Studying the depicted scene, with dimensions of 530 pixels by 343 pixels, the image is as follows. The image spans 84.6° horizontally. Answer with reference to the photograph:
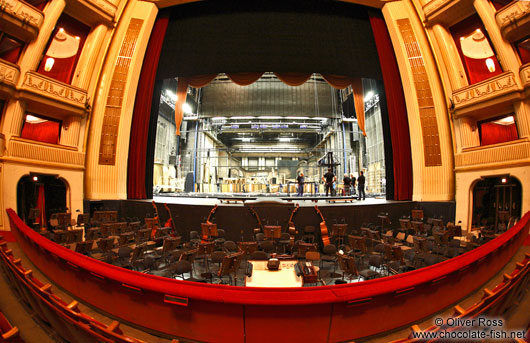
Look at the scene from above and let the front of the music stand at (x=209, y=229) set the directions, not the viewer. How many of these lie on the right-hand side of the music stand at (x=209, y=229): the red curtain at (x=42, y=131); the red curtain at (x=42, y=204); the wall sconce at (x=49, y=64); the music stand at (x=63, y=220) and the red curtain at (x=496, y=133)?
1

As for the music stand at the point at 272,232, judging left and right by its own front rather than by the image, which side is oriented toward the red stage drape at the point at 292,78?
front

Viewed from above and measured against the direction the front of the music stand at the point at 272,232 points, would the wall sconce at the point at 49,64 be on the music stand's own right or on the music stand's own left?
on the music stand's own left

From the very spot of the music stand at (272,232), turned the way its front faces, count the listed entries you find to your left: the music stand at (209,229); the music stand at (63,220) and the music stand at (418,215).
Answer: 2

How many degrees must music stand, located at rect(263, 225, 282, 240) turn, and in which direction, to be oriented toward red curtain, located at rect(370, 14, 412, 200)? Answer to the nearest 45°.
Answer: approximately 45° to its right

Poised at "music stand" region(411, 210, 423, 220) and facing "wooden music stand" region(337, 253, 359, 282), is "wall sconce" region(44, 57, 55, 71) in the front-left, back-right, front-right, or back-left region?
front-right

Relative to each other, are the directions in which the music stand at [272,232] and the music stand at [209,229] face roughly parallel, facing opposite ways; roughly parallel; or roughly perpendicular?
roughly parallel

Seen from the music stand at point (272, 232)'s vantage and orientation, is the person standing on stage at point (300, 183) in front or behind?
in front

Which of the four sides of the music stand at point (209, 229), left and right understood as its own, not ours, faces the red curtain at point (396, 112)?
right

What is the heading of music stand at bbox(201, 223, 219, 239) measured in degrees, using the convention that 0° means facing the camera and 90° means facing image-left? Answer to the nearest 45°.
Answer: approximately 180°

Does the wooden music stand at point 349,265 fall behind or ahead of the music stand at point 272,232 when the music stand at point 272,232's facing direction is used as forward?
behind

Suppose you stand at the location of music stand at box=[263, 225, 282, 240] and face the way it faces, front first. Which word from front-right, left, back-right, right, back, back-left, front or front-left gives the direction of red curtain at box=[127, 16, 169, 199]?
front-left

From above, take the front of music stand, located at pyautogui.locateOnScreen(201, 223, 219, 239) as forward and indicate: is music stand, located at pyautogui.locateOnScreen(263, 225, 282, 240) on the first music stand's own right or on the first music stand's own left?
on the first music stand's own right

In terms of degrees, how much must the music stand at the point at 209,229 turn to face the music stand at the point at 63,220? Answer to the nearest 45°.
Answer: approximately 45° to its left

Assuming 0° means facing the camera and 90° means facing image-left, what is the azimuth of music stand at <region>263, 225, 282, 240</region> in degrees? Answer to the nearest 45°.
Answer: approximately 180°

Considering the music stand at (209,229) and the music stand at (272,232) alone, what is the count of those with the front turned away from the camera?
2

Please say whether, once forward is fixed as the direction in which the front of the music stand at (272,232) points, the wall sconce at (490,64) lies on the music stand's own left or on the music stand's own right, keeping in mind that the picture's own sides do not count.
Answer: on the music stand's own right

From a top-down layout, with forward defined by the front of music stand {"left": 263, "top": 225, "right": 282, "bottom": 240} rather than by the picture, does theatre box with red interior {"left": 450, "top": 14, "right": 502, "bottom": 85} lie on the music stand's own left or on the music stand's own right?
on the music stand's own right
